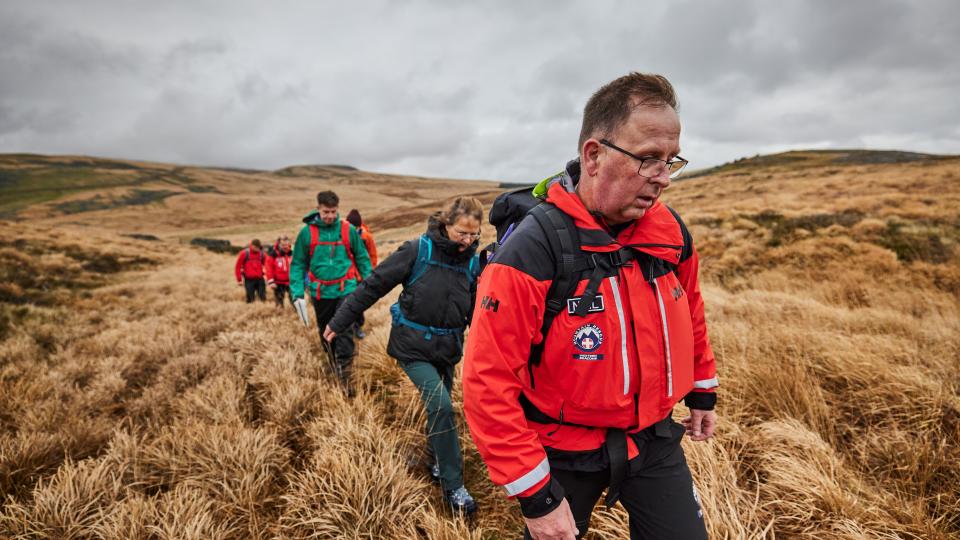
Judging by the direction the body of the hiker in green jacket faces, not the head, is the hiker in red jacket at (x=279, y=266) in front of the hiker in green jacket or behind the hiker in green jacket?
behind

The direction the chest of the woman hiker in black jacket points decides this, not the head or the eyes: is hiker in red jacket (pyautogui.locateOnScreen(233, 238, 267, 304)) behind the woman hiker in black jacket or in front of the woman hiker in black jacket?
behind

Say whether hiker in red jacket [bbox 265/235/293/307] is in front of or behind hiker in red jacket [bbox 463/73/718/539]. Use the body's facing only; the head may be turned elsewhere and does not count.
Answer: behind

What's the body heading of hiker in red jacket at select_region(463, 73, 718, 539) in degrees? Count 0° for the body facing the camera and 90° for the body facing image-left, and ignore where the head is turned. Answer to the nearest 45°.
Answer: approximately 315°

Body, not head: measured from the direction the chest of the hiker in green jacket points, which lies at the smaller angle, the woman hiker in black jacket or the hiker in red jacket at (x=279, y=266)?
the woman hiker in black jacket

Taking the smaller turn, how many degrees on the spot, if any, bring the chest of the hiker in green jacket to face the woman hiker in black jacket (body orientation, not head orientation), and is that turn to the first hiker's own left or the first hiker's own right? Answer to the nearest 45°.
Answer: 0° — they already face them

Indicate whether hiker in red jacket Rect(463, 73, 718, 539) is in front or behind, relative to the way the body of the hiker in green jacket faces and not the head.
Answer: in front

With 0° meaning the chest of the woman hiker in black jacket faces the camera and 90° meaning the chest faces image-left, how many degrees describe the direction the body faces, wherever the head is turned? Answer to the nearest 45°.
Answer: approximately 315°

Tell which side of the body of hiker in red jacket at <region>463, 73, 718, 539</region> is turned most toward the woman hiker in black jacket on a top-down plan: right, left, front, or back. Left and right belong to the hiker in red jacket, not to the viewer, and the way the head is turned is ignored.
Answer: back

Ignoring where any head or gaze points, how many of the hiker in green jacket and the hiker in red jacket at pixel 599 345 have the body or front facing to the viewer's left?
0
